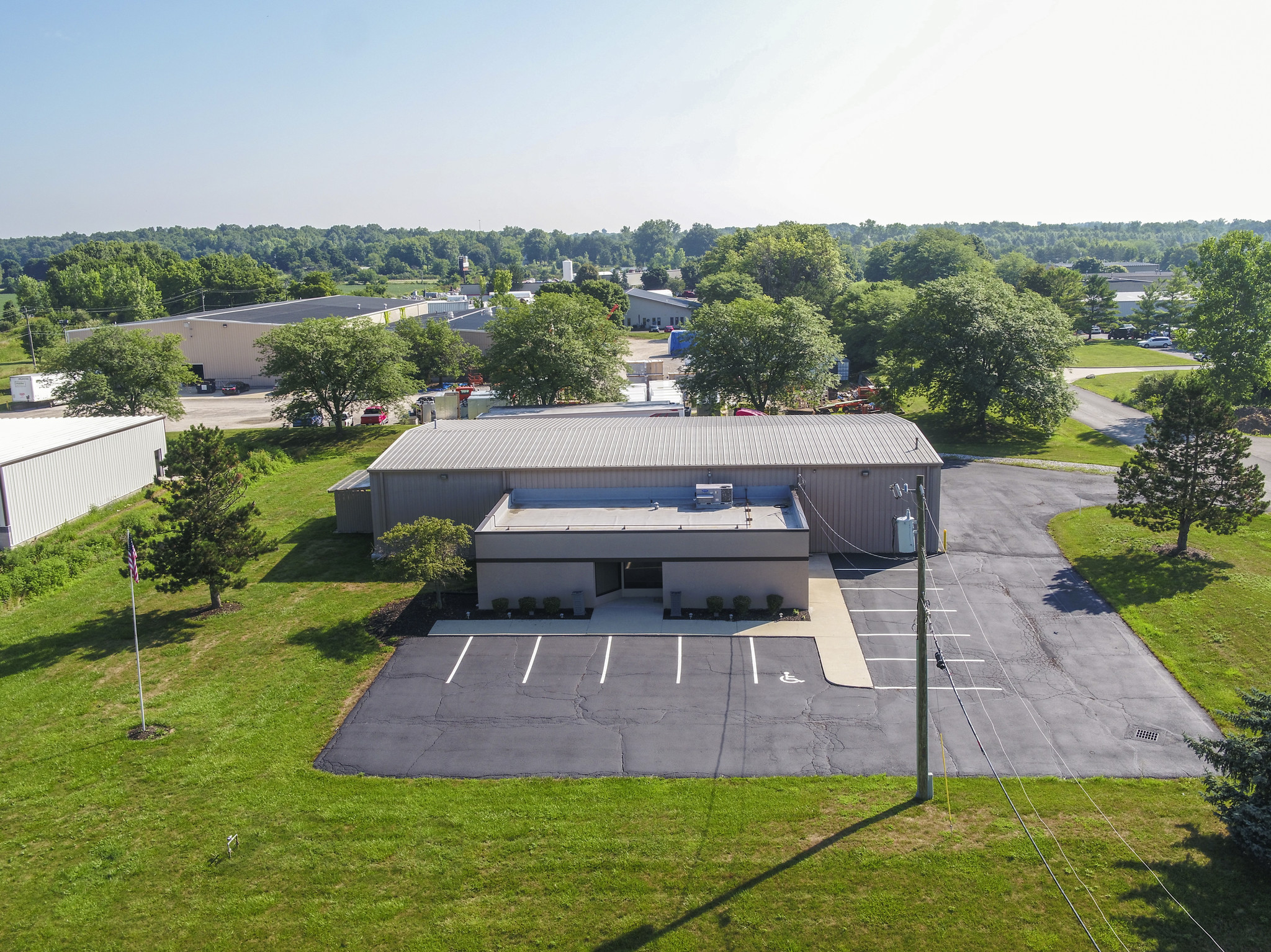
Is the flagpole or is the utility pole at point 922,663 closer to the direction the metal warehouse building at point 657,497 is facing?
the utility pole

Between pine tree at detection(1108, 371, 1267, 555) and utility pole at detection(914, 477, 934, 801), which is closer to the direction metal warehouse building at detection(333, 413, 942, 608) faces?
the utility pole

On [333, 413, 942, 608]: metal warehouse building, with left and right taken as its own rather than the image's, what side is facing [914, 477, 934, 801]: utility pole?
front

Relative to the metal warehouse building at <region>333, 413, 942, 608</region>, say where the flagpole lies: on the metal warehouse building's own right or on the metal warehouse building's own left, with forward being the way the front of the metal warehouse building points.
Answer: on the metal warehouse building's own right

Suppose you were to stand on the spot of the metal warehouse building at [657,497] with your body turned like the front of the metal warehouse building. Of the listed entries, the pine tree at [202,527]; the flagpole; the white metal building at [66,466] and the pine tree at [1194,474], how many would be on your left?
1

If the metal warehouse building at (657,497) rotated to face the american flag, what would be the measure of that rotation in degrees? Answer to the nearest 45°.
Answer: approximately 45° to its right

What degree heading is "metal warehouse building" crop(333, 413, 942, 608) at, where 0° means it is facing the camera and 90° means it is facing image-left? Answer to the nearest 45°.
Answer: approximately 0°

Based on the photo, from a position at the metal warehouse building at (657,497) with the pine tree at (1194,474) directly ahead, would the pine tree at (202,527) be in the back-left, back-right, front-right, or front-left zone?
back-right

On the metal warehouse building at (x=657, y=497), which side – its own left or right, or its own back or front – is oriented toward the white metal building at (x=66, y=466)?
right

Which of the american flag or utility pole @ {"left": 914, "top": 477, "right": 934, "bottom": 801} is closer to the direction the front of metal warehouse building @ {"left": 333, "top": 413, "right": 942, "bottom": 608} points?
the utility pole
